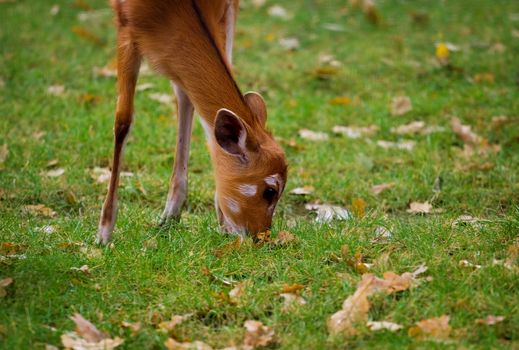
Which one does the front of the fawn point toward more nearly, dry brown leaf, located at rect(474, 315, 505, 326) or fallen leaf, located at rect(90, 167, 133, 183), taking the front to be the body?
the dry brown leaf

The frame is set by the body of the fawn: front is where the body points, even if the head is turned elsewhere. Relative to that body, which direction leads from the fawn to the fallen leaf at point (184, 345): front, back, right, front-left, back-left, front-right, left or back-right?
front-right

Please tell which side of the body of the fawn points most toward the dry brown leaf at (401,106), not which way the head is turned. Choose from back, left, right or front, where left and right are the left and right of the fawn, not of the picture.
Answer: left

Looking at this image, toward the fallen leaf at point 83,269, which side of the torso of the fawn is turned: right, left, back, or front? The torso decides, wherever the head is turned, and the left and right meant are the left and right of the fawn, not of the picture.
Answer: right

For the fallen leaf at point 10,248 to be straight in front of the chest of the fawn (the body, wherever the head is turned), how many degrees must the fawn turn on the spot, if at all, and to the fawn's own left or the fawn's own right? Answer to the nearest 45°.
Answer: approximately 90° to the fawn's own right

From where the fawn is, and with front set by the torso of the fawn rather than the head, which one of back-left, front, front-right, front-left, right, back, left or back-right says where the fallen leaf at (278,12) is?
back-left

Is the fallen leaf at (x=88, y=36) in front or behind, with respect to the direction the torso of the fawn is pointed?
behind

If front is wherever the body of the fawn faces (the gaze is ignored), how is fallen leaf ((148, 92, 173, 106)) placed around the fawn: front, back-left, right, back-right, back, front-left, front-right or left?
back-left

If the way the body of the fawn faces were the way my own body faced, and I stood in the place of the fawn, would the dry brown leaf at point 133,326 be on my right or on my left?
on my right

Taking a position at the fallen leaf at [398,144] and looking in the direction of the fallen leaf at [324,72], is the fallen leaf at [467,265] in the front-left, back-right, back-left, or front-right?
back-left

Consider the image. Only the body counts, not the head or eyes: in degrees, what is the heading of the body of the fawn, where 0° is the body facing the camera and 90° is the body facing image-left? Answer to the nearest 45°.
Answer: approximately 315°

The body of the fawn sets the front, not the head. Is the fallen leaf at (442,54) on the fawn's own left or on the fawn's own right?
on the fawn's own left

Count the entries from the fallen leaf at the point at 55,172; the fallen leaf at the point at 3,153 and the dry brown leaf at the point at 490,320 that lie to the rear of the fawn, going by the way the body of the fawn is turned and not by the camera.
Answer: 2

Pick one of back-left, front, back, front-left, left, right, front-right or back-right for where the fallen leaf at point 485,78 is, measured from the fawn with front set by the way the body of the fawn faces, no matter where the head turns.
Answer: left

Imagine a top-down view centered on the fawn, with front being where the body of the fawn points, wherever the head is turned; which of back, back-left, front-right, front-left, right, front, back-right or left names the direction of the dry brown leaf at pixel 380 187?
left

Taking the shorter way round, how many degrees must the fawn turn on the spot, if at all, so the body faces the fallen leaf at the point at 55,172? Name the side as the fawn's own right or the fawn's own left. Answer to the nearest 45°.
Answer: approximately 180°

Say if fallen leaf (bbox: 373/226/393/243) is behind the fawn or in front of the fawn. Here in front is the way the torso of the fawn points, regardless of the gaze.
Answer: in front

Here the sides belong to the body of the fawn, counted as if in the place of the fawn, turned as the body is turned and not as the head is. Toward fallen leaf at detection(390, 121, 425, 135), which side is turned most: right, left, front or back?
left

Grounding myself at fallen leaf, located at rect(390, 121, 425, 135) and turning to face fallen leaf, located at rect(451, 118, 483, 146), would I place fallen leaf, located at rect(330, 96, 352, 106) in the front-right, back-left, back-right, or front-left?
back-left
